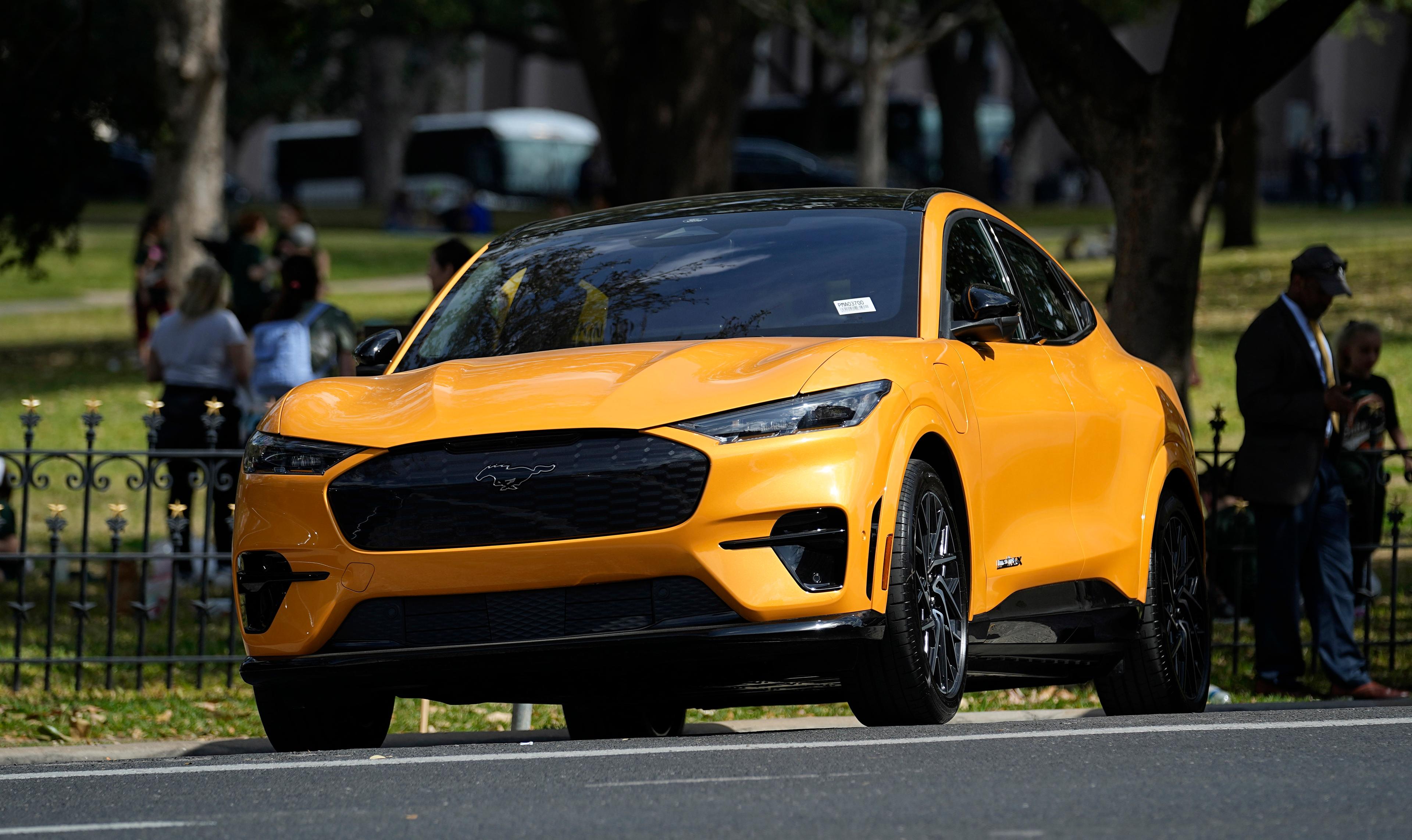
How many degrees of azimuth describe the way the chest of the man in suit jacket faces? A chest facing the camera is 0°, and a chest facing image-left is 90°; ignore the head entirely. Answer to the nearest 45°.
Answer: approximately 270°

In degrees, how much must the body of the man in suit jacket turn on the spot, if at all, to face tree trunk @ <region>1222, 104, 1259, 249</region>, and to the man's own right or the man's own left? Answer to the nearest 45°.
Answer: approximately 90° to the man's own left

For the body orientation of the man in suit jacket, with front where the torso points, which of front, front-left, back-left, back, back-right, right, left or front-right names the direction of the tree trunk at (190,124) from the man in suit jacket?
back-left

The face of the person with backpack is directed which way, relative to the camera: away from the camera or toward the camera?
away from the camera

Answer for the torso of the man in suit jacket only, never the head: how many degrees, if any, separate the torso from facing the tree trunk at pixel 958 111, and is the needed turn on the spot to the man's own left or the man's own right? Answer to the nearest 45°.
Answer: approximately 90° to the man's own left

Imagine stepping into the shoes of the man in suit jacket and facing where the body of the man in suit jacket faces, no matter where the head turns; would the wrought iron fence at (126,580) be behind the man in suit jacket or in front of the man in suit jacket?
behind

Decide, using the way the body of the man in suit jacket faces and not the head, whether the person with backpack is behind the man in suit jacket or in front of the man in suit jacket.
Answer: behind

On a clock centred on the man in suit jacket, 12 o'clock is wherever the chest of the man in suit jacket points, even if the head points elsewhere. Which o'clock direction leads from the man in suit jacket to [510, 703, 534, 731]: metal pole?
The metal pole is roughly at 5 o'clock from the man in suit jacket.
